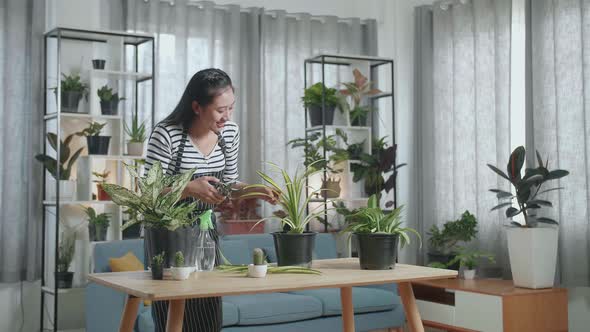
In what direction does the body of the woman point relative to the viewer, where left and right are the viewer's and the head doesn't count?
facing the viewer and to the right of the viewer

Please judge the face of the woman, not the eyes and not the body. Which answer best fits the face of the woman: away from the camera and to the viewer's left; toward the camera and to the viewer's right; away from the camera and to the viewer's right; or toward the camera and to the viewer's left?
toward the camera and to the viewer's right

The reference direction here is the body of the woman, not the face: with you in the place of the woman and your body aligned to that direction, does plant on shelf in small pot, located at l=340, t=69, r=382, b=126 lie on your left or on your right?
on your left

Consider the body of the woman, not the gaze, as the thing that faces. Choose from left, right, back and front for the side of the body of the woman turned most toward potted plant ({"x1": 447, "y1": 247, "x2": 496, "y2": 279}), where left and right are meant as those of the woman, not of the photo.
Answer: left

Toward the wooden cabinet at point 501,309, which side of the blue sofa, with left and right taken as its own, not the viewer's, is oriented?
left

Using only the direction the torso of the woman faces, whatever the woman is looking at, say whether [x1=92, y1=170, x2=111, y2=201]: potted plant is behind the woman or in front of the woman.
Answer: behind

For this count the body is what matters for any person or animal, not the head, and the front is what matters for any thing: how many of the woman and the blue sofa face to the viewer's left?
0

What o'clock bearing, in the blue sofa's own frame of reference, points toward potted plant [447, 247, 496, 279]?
The potted plant is roughly at 8 o'clock from the blue sofa.

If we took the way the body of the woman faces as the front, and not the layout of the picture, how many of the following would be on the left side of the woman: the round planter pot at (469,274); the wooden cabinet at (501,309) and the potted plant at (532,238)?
3
